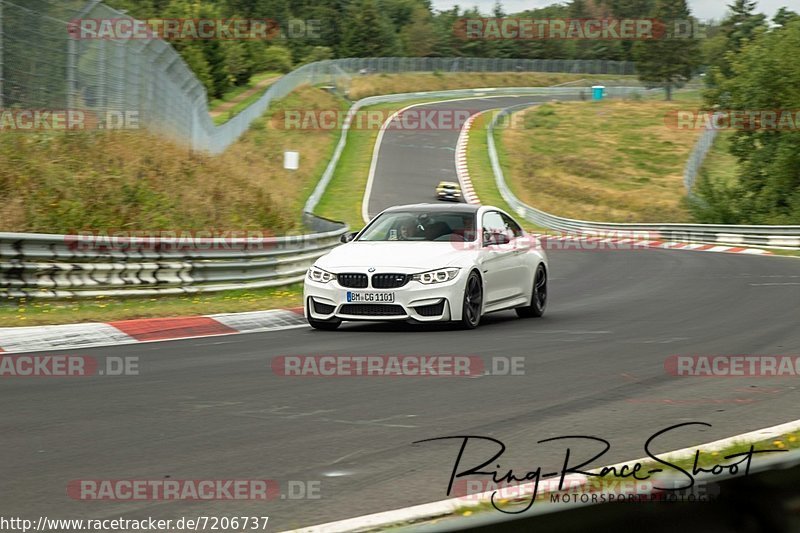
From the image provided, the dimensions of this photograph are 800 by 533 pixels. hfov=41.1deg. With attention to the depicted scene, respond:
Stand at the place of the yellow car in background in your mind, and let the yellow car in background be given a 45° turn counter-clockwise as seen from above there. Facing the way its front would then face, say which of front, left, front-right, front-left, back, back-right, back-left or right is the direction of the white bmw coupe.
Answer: front-right

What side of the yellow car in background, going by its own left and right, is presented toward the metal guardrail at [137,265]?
front

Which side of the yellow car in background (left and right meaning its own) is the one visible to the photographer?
front

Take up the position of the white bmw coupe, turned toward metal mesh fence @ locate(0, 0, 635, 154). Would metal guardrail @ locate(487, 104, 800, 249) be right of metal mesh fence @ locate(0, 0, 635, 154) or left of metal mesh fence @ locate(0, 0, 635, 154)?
right

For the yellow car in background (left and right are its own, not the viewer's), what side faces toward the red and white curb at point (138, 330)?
front

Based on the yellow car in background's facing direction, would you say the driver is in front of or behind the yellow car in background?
in front

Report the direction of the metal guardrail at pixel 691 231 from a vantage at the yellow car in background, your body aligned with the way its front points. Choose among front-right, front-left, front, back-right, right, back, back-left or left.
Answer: front-left
